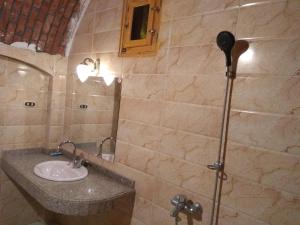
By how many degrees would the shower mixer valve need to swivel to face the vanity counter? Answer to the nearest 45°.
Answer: approximately 45° to its right

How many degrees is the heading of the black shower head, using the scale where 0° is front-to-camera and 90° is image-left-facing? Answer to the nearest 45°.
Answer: approximately 45°

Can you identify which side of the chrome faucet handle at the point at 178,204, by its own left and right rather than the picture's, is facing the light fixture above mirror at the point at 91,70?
right

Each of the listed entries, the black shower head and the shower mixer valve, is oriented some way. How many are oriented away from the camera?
0

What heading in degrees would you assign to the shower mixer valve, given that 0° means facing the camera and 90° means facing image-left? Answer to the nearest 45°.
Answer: approximately 45°

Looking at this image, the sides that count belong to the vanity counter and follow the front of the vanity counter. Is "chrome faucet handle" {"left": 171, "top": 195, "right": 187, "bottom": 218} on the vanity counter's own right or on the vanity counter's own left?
on the vanity counter's own left

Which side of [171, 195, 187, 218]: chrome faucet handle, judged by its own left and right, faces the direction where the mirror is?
right
